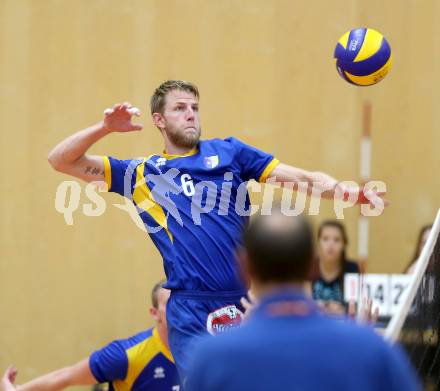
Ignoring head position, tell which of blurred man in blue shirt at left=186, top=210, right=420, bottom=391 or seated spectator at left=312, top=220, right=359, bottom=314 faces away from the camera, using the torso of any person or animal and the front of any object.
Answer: blurred man in blue shirt at left=186, top=210, right=420, bottom=391

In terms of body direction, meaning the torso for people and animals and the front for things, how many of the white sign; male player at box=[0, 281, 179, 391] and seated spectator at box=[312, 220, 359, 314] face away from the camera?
0

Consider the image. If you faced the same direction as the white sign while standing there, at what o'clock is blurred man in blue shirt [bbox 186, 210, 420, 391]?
The blurred man in blue shirt is roughly at 12 o'clock from the white sign.

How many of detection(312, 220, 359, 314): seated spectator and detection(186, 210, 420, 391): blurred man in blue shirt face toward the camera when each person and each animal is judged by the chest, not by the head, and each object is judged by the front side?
1

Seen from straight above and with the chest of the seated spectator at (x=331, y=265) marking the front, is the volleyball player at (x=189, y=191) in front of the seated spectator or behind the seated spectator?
in front

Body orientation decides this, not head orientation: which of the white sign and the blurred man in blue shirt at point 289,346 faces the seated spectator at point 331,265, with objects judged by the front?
the blurred man in blue shirt at point 289,346

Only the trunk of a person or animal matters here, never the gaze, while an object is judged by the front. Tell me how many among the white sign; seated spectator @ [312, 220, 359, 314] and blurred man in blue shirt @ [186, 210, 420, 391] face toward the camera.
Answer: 2

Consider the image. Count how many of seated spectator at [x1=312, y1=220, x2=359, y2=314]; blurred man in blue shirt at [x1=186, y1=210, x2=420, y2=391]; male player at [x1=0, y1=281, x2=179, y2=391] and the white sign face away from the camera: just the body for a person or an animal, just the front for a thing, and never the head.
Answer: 1

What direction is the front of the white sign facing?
toward the camera

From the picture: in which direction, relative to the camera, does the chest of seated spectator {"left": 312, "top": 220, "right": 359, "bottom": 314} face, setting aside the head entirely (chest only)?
toward the camera

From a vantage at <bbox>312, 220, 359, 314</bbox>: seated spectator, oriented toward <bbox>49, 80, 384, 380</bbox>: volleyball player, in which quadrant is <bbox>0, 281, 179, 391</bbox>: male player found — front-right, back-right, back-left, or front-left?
front-right

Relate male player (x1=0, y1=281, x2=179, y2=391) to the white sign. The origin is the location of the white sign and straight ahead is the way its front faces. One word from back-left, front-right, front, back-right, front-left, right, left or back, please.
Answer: front-right

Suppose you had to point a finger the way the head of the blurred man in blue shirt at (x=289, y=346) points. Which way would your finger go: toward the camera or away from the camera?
away from the camera
